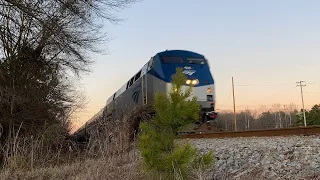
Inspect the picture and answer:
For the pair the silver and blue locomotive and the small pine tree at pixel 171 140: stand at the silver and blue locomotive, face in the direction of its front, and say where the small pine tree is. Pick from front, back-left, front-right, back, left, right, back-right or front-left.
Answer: front-right

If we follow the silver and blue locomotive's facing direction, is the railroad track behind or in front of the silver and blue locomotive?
in front

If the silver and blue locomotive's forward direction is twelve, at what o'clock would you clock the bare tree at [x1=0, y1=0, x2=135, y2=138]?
The bare tree is roughly at 4 o'clock from the silver and blue locomotive.

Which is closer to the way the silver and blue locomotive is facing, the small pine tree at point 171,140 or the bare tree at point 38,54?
the small pine tree

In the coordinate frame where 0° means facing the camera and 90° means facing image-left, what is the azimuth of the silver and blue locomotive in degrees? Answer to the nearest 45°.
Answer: approximately 315°

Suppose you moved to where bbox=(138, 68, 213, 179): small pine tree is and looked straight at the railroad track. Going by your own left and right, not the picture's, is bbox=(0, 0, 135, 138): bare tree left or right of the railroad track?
left
